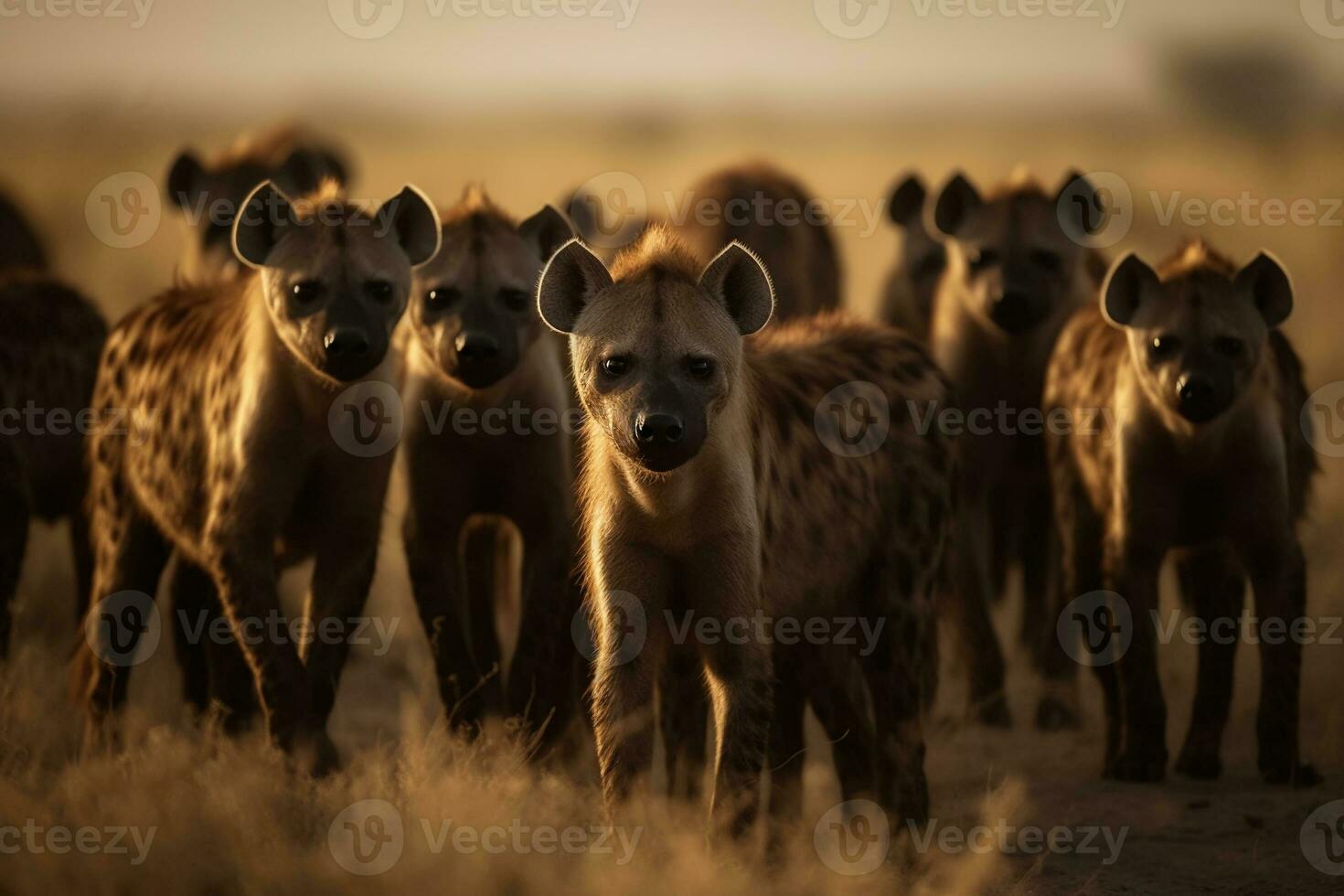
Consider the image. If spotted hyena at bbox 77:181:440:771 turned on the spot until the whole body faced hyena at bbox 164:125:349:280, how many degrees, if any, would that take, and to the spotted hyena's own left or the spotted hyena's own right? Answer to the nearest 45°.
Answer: approximately 135° to the spotted hyena's own left

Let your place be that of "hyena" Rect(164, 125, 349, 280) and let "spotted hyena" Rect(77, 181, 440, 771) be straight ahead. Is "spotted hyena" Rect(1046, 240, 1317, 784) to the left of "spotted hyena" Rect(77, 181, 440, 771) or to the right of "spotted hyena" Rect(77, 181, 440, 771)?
left

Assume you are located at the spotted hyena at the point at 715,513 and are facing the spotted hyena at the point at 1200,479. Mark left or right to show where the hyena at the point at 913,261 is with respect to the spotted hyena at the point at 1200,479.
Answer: left

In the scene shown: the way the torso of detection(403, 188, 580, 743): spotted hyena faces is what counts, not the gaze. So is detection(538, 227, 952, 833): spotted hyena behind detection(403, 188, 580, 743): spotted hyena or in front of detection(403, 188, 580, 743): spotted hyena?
in front

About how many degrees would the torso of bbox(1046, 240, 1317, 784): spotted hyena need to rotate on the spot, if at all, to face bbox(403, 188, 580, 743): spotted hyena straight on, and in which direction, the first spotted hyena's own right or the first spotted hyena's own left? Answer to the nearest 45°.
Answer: approximately 90° to the first spotted hyena's own right

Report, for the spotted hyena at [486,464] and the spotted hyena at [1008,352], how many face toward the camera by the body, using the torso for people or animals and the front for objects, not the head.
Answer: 2

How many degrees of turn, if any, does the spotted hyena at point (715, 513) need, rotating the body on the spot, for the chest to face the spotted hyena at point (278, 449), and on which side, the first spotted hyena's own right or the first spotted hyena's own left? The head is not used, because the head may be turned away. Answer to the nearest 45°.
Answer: approximately 90° to the first spotted hyena's own right

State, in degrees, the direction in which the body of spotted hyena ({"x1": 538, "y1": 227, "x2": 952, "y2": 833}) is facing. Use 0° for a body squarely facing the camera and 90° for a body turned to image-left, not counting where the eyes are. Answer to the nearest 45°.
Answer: approximately 45°

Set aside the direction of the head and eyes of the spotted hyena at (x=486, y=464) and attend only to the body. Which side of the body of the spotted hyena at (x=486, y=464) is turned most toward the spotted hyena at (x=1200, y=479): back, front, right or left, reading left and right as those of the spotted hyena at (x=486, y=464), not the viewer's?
left
